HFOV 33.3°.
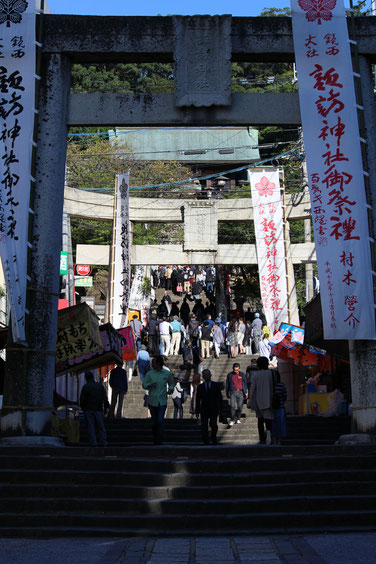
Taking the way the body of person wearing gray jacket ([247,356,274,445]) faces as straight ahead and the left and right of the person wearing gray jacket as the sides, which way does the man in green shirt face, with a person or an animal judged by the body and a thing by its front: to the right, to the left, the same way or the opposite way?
the opposite way

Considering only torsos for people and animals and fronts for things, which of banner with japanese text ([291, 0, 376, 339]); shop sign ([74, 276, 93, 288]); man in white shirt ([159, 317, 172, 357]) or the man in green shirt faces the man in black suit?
the shop sign

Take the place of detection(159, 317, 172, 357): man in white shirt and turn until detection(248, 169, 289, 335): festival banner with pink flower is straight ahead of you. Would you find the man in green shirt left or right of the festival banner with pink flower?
right

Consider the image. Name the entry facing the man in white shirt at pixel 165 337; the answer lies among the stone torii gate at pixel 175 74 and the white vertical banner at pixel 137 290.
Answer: the white vertical banner

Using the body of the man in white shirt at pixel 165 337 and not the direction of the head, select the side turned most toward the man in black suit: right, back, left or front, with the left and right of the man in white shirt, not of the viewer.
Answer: back

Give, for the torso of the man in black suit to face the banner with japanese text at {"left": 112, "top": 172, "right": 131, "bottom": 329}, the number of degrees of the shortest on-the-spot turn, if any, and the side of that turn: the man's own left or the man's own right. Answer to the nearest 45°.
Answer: approximately 180°

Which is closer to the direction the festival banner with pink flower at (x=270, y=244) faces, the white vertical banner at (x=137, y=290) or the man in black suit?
the man in black suit

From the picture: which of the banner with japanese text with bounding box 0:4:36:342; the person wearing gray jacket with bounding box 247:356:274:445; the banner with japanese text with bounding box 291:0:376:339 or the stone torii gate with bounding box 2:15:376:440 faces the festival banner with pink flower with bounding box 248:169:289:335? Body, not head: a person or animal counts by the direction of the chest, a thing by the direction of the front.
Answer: the person wearing gray jacket

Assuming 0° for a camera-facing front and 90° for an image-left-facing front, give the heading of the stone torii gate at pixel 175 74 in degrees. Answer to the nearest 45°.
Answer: approximately 0°

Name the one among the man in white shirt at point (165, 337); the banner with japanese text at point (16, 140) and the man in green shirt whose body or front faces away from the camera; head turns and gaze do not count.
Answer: the man in white shirt
